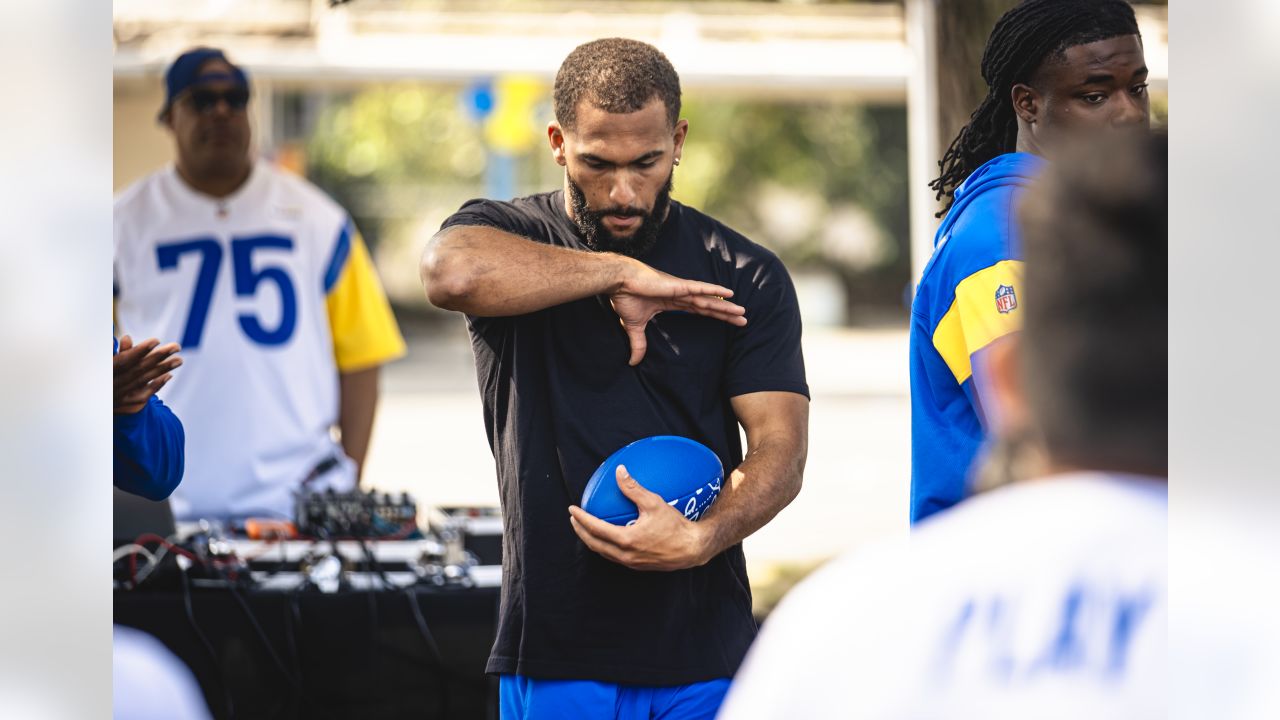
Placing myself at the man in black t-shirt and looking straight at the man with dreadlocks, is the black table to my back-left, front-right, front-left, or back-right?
back-left

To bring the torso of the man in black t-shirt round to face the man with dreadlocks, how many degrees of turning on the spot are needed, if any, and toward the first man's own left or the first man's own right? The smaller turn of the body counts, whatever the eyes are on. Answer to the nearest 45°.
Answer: approximately 90° to the first man's own left

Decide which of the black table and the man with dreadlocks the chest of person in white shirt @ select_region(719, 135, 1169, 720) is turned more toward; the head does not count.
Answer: the man with dreadlocks

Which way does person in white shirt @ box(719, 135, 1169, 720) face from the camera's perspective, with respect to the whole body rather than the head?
away from the camera

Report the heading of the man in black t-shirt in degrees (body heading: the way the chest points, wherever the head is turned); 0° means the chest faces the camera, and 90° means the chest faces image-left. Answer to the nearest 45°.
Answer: approximately 0°

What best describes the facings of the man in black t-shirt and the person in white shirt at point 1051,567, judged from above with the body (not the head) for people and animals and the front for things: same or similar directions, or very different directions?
very different directions

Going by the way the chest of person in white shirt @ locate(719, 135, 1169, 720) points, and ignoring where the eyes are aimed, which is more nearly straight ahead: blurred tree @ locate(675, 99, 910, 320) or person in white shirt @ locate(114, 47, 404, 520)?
the blurred tree
